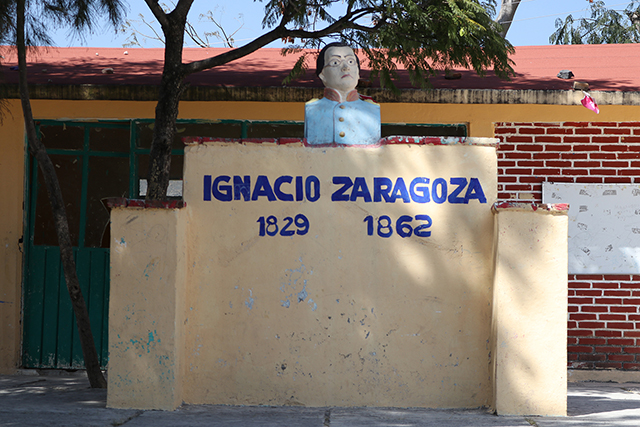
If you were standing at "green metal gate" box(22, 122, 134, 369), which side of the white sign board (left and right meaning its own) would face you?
right

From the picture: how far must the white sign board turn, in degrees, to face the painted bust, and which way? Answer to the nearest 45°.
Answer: approximately 45° to its right

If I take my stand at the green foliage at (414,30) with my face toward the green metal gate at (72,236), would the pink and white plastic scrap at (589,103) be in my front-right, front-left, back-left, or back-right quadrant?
back-right

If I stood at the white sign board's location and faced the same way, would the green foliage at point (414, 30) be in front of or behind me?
in front

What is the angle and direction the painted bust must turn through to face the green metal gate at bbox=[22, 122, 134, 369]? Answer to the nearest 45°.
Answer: approximately 135° to its right

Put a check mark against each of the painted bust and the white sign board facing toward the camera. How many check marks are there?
2

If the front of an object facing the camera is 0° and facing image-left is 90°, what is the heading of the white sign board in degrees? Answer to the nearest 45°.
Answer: approximately 0°
